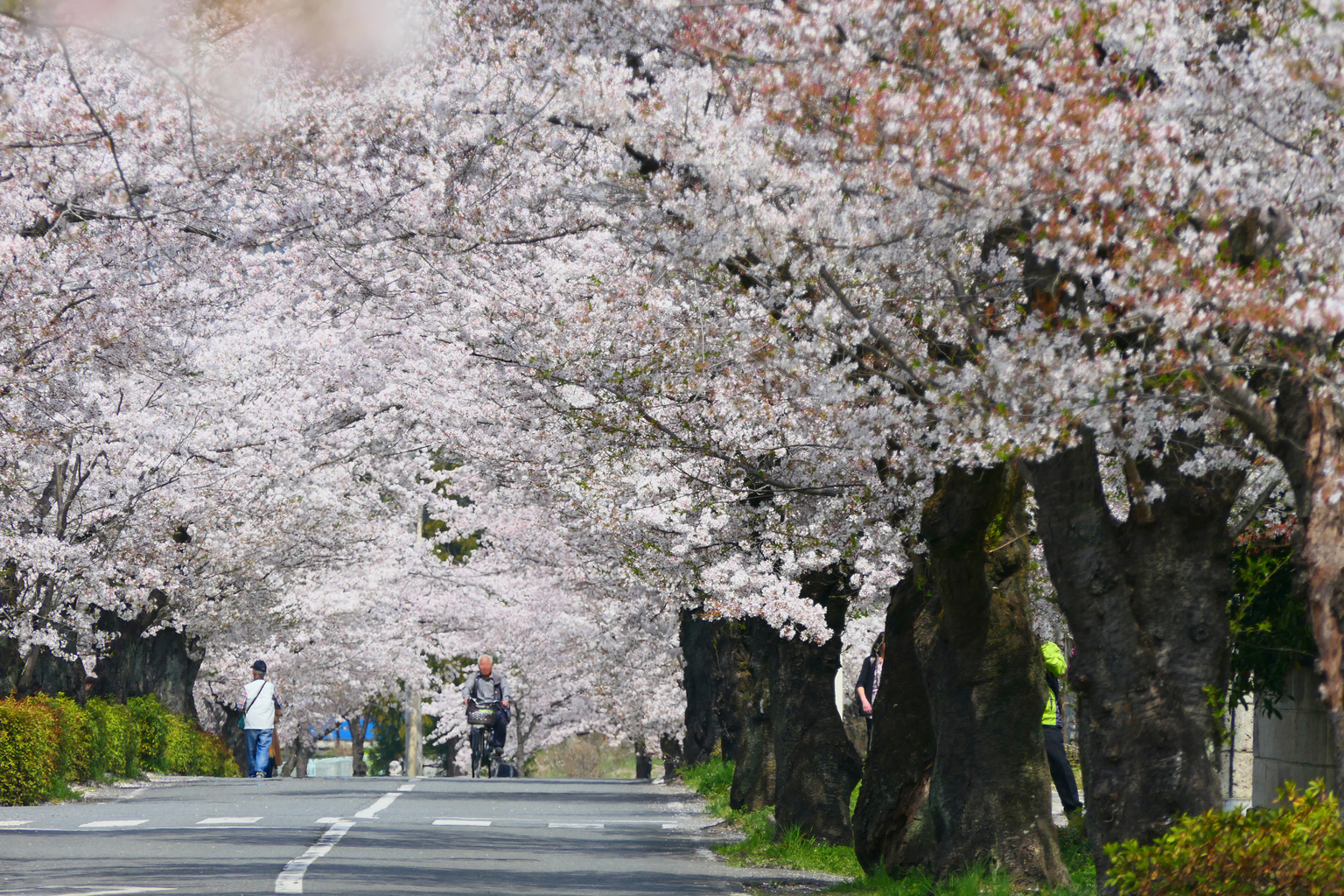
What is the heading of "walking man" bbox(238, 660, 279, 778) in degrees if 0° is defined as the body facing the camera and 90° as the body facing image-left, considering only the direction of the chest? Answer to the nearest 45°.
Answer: approximately 180°

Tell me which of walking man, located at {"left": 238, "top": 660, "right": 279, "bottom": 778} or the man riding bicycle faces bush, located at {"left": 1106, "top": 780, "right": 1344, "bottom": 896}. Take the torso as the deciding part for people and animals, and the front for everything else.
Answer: the man riding bicycle

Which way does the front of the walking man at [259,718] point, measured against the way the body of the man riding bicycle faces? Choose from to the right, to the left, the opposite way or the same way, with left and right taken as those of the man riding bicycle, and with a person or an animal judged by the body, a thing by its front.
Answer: the opposite way

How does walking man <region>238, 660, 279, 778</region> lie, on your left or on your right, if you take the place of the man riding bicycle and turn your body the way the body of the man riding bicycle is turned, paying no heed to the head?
on your right

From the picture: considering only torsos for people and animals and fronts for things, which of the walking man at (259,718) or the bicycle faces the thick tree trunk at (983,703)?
the bicycle

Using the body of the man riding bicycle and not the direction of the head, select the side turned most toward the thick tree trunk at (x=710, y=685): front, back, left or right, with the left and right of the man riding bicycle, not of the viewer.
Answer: left

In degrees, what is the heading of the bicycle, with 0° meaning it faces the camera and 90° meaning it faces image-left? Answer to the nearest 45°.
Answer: approximately 0°

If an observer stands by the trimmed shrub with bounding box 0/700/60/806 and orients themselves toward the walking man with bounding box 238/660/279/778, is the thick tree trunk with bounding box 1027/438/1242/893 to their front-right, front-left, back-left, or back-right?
back-right

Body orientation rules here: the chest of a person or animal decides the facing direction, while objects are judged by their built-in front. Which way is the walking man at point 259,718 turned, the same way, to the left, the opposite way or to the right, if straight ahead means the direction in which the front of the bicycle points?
the opposite way

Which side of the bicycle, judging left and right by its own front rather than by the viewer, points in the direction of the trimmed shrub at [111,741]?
right

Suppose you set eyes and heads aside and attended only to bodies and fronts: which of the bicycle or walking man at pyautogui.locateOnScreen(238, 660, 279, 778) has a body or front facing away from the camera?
the walking man

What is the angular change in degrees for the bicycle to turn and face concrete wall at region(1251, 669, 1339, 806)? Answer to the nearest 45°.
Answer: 0° — it already faces it
